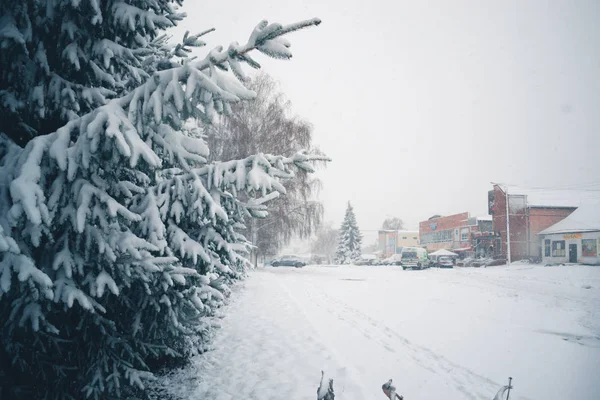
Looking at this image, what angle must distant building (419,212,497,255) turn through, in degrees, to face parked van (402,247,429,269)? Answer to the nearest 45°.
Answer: approximately 45° to its left

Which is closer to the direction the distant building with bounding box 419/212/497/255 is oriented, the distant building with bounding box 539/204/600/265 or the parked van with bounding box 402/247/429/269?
the parked van

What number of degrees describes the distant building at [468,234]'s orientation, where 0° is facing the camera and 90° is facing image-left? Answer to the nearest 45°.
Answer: approximately 45°

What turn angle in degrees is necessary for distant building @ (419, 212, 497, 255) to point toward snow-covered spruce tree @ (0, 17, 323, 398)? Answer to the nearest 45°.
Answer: approximately 45° to its left

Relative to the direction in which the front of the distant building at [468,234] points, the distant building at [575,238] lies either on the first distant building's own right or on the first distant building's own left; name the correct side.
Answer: on the first distant building's own left

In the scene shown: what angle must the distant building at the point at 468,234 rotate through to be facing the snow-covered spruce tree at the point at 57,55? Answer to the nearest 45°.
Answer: approximately 45° to its left

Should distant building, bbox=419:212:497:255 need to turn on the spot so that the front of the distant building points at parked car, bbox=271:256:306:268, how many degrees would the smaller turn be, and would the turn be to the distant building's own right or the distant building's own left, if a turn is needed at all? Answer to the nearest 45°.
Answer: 0° — it already faces it

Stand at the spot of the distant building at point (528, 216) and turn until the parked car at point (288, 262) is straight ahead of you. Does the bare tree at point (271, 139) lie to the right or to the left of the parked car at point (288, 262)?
left
